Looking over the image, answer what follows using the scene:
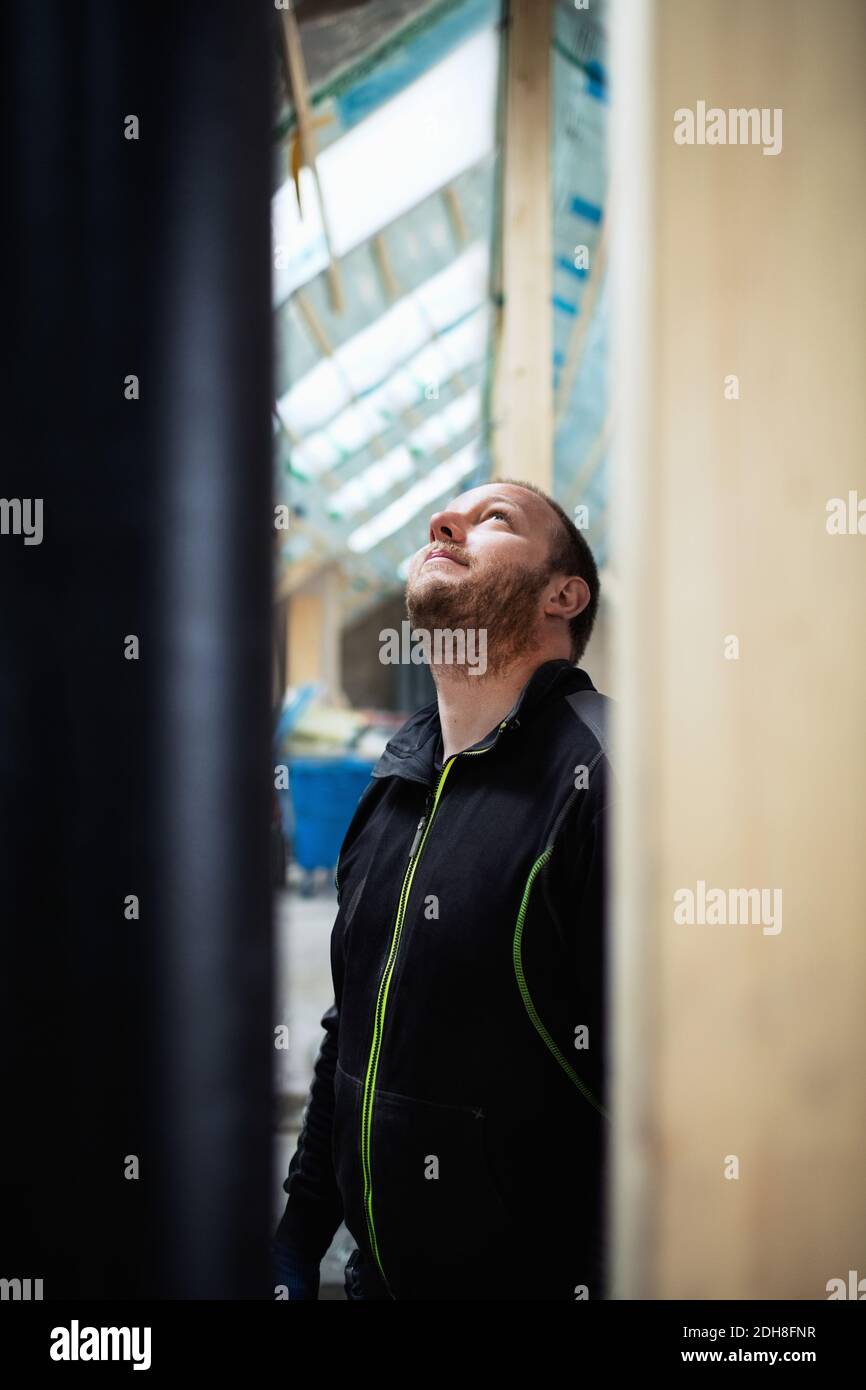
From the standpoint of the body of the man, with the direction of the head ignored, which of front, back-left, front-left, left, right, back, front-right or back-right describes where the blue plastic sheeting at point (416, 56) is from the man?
back-right

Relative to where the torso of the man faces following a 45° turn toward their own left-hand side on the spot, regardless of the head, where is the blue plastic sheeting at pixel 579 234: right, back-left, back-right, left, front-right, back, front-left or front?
back

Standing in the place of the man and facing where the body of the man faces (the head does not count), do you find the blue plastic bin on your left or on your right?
on your right

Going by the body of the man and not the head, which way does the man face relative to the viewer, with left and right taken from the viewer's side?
facing the viewer and to the left of the viewer
